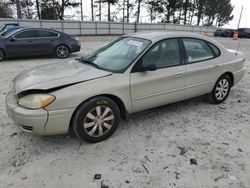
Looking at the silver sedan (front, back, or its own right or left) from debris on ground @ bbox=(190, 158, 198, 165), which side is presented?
left

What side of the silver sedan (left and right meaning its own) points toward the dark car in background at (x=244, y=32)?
back

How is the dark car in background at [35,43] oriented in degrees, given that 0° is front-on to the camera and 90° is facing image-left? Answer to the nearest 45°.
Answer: approximately 90°

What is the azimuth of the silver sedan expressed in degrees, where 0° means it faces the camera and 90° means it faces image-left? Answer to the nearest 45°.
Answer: approximately 45°

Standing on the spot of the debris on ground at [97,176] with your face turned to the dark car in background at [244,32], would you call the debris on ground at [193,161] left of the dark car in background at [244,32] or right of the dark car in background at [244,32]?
right

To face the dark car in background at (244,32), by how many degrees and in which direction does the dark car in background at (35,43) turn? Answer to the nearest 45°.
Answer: approximately 135° to its right
